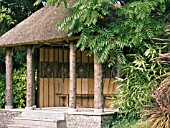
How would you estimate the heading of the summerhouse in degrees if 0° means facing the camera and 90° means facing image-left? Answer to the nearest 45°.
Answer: approximately 0°

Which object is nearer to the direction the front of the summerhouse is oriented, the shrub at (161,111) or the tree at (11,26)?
the shrub

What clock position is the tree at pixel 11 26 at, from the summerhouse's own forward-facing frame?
The tree is roughly at 5 o'clock from the summerhouse.

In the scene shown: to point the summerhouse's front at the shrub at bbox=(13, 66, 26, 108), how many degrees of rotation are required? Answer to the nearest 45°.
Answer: approximately 135° to its right

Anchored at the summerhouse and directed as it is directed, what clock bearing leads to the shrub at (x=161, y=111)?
The shrub is roughly at 11 o'clock from the summerhouse.
